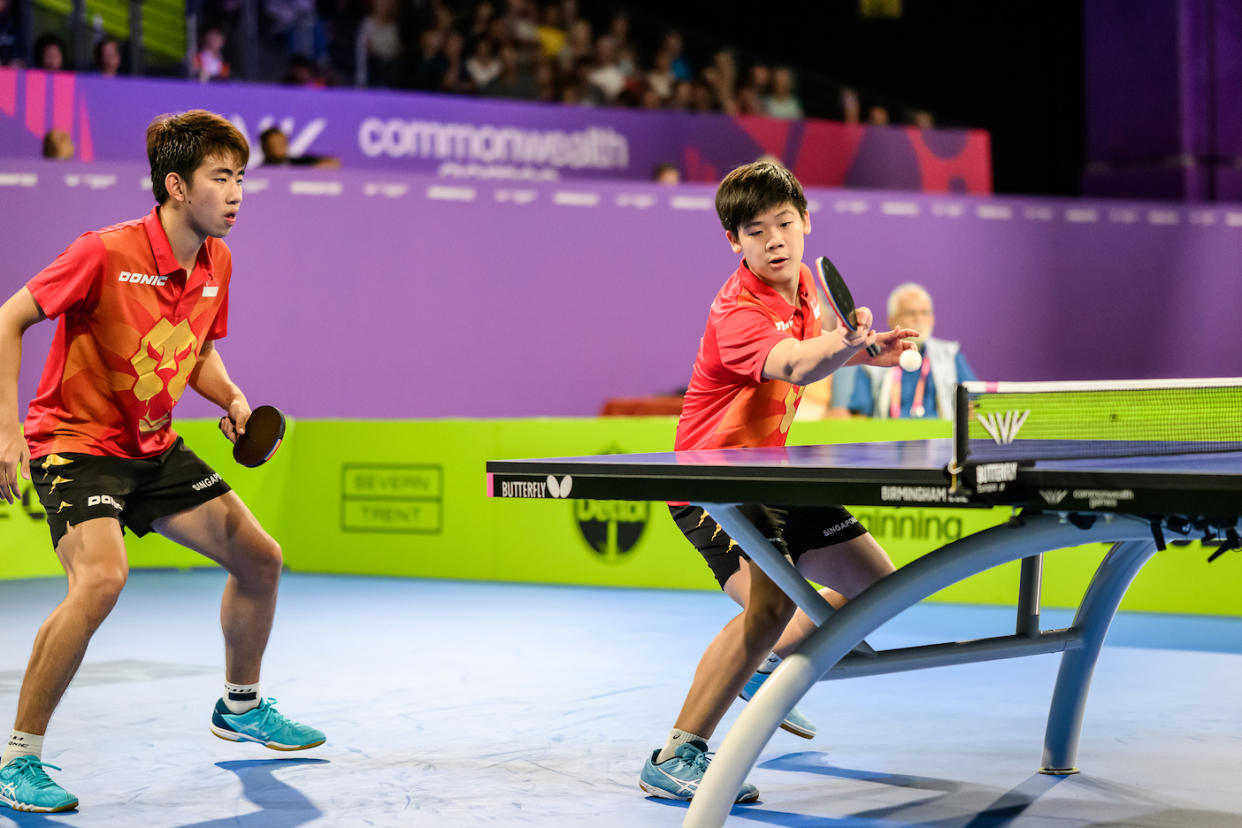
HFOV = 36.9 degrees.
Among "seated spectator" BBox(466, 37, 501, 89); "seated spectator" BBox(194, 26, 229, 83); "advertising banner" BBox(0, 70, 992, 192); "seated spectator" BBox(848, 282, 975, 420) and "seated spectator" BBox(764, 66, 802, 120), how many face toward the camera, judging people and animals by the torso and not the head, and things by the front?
5

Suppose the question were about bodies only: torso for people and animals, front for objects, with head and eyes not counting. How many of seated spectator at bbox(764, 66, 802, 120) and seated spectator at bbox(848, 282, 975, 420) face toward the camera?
2

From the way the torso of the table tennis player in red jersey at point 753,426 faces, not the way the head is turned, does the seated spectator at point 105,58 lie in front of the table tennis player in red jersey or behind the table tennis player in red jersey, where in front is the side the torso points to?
behind

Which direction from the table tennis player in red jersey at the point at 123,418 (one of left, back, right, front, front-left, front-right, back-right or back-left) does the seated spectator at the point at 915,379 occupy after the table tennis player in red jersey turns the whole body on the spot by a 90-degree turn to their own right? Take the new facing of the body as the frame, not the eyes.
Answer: back

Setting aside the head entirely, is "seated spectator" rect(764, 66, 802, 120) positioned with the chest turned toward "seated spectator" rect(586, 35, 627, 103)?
no

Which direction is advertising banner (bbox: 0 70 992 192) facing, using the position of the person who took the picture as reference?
facing the viewer

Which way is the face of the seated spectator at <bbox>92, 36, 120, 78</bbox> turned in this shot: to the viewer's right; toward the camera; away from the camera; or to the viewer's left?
toward the camera

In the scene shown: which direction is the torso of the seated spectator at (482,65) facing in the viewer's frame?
toward the camera

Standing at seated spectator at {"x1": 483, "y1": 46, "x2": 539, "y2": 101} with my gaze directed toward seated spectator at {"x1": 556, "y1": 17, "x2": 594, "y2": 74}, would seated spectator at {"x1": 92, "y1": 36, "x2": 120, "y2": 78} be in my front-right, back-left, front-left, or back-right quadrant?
back-left

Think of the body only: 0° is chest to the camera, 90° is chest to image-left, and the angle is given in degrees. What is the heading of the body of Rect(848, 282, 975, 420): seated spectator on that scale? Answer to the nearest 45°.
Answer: approximately 0°

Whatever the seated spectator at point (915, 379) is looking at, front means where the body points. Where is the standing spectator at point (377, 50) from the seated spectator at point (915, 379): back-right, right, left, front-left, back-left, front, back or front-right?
back-right

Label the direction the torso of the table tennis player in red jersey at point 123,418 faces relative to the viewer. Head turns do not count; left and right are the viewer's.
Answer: facing the viewer and to the right of the viewer

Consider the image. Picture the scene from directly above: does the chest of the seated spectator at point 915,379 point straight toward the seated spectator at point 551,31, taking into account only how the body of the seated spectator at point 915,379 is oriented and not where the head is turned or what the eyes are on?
no

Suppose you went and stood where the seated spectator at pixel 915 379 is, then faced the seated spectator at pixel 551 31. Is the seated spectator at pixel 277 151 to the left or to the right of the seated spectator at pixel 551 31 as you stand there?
left

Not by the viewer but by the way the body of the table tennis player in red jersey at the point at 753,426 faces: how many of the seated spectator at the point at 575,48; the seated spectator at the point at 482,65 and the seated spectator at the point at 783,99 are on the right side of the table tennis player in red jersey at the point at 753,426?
0

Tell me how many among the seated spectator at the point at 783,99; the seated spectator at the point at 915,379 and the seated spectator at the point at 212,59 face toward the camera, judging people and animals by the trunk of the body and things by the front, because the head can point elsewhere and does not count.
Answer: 3

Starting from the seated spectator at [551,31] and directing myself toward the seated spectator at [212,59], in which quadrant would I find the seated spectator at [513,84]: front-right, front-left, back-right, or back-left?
front-left

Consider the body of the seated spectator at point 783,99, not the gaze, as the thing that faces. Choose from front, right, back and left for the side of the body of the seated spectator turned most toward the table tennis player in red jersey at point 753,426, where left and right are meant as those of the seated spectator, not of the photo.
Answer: front

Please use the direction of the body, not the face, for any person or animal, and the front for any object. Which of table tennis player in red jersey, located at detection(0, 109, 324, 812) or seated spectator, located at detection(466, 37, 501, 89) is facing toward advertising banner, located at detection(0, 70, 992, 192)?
the seated spectator
